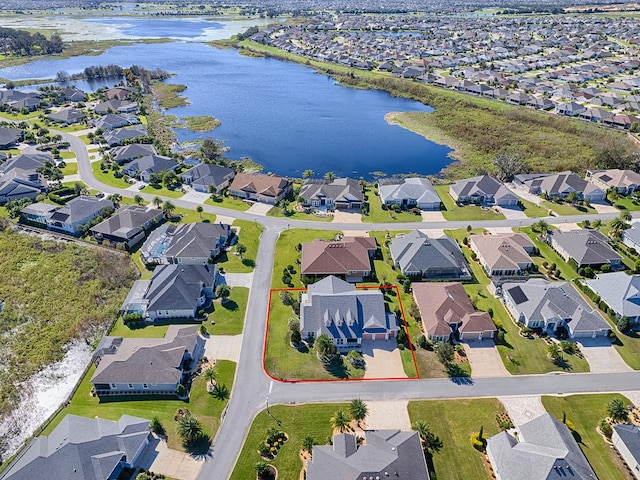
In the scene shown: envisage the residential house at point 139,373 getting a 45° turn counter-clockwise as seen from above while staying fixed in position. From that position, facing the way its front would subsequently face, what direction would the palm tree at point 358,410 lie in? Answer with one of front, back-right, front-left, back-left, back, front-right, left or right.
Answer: right

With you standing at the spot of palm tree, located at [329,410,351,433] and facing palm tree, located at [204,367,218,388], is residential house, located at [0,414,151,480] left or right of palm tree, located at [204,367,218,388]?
left

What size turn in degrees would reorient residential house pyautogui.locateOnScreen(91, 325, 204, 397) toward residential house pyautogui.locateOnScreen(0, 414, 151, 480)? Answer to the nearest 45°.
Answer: approximately 135° to its right

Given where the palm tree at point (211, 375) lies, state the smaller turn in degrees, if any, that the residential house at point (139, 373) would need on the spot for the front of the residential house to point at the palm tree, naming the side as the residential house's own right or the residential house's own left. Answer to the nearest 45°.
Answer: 0° — it already faces it

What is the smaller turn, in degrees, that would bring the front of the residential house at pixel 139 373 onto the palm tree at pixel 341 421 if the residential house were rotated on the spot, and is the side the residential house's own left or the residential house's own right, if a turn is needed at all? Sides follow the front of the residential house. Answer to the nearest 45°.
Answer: approximately 45° to the residential house's own right

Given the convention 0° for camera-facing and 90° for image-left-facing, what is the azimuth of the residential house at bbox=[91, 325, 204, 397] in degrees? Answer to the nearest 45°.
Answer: approximately 270°

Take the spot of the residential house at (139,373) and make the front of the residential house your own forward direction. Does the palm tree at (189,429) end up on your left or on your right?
on your right

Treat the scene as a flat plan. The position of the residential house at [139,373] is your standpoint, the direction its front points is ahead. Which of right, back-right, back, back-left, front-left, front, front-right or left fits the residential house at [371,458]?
front-right

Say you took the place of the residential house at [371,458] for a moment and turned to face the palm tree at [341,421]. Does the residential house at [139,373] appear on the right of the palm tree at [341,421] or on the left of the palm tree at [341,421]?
left

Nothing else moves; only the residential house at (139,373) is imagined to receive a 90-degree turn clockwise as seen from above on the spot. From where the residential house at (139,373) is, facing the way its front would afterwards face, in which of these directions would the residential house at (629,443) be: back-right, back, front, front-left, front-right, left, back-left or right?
front-left
